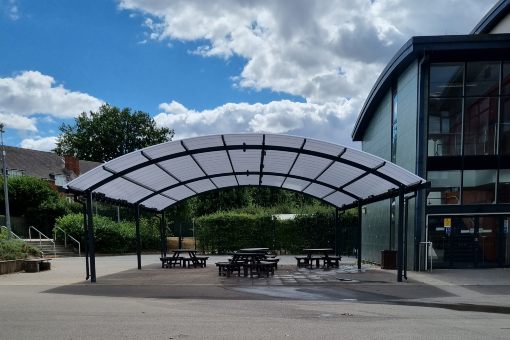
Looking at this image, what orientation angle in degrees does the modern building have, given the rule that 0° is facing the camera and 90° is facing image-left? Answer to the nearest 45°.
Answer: approximately 0°

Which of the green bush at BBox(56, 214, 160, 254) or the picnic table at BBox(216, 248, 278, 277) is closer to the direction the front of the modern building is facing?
the picnic table

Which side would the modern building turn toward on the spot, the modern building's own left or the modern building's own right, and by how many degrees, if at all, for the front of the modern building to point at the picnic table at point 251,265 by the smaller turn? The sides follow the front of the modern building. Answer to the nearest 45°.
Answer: approximately 45° to the modern building's own right

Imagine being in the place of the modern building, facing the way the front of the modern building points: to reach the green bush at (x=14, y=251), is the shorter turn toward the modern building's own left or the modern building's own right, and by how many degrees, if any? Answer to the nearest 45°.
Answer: approximately 90° to the modern building's own right
